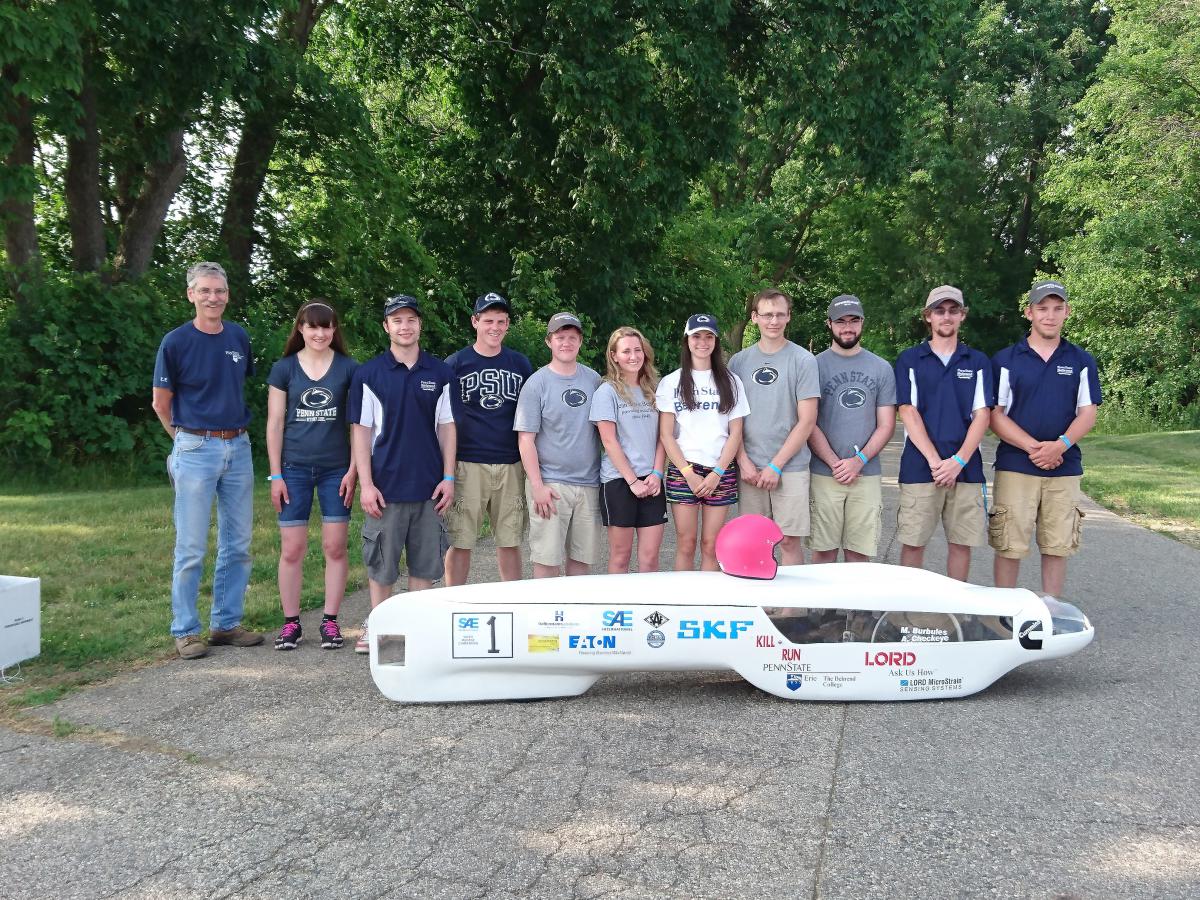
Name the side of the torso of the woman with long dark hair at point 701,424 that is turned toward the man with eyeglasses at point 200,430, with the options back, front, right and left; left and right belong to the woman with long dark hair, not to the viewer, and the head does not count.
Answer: right

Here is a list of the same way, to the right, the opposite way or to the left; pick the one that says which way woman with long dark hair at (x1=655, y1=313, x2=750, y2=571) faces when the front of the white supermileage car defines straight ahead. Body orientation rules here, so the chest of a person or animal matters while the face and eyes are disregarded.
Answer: to the right

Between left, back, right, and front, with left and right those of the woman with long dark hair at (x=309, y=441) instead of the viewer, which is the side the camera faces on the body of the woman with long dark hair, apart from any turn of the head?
front

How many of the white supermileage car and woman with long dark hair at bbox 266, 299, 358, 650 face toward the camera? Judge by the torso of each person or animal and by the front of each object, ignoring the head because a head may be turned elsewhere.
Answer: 1

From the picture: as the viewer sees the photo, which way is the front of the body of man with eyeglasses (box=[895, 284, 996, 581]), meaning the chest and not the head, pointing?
toward the camera

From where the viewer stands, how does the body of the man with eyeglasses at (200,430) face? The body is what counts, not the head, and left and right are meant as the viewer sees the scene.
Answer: facing the viewer and to the right of the viewer

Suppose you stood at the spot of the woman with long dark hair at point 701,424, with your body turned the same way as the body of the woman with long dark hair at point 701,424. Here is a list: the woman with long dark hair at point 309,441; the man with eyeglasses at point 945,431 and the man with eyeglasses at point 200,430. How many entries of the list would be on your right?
2

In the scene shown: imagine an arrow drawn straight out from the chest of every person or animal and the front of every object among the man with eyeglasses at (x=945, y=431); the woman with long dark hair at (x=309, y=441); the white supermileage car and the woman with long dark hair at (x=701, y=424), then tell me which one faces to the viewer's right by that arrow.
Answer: the white supermileage car

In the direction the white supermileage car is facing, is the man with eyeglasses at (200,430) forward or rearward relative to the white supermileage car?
rearward

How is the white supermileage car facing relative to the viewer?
to the viewer's right
